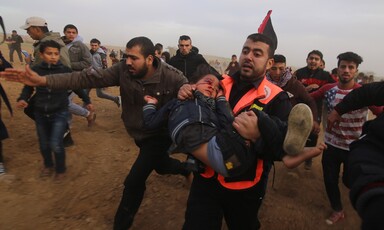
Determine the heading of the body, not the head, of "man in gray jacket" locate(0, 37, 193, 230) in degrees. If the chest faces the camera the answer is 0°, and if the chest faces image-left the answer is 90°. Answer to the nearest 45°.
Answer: approximately 45°

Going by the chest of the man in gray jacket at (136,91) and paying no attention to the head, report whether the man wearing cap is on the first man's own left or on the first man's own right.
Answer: on the first man's own right

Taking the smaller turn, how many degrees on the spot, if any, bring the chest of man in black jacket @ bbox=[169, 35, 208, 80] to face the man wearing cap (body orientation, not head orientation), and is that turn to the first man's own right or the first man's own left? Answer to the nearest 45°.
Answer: approximately 45° to the first man's own right

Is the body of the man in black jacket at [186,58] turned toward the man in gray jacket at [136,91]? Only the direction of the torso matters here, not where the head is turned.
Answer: yes

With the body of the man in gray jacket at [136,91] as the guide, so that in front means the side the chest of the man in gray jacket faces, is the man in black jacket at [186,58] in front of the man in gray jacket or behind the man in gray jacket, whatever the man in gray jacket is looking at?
behind

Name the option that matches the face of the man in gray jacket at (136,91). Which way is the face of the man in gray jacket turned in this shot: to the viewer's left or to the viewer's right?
to the viewer's left

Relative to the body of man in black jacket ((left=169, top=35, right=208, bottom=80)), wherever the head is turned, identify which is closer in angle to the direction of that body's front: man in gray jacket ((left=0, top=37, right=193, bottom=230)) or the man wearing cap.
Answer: the man in gray jacket

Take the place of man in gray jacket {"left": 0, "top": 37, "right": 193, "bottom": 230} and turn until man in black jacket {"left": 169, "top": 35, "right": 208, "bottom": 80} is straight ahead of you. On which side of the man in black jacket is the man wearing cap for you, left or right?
left

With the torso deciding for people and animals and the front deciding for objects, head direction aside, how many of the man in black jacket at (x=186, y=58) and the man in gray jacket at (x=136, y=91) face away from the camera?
0
